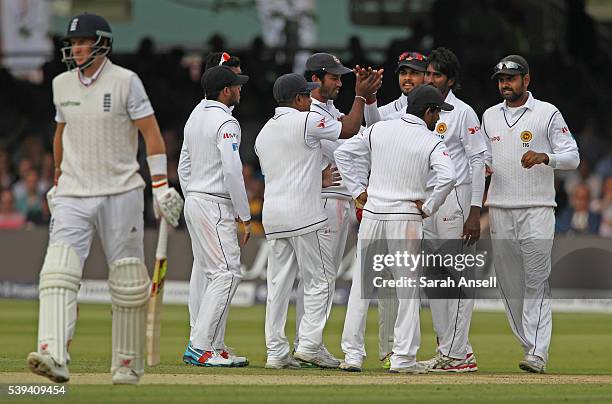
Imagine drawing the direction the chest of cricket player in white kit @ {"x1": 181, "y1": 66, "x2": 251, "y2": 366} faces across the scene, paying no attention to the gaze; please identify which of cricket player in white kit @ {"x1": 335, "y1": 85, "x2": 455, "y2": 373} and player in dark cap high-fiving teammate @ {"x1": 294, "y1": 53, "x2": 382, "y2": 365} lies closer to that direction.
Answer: the player in dark cap high-fiving teammate

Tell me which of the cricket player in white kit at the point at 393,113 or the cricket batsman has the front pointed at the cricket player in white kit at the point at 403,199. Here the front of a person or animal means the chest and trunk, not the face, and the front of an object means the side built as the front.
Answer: the cricket player in white kit at the point at 393,113

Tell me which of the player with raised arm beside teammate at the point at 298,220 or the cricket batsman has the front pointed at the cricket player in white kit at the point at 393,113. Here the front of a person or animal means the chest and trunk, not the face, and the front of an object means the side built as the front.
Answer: the player with raised arm beside teammate

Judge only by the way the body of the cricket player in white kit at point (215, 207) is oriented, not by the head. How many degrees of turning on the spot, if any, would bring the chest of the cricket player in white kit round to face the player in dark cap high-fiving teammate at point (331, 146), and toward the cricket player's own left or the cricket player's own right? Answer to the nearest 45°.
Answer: approximately 45° to the cricket player's own right

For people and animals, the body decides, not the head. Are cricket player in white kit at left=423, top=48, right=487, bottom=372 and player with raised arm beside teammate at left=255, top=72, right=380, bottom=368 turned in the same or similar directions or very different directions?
very different directions

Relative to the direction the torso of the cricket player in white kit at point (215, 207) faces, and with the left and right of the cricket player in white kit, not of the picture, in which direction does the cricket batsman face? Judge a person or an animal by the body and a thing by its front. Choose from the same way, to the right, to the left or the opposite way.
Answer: the opposite way

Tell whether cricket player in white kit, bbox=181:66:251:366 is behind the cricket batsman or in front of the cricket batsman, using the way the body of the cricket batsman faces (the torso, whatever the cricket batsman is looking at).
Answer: behind

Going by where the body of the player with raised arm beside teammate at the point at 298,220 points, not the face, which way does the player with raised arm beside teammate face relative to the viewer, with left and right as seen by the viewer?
facing away from the viewer and to the right of the viewer

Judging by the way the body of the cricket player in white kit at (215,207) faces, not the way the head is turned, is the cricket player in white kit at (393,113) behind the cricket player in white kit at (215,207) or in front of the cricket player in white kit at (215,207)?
in front

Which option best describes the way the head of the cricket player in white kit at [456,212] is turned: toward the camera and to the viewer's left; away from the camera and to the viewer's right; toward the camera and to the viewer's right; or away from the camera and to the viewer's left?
toward the camera and to the viewer's left

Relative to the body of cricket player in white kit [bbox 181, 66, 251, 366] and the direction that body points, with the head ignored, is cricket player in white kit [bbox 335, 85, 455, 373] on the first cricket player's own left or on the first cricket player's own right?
on the first cricket player's own right
